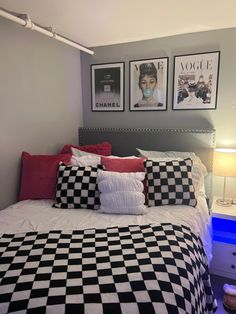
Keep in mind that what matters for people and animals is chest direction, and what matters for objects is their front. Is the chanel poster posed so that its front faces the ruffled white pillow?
yes

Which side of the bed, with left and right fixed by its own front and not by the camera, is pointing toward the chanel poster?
back

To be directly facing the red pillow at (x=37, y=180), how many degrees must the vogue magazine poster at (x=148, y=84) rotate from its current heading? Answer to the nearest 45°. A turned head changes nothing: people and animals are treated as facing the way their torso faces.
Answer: approximately 45° to its right

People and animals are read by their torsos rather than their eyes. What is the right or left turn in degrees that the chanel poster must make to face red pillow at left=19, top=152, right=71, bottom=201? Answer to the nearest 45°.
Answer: approximately 45° to its right

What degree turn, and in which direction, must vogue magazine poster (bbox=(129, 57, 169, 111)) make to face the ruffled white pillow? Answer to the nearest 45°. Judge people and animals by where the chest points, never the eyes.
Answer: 0° — it already faces it

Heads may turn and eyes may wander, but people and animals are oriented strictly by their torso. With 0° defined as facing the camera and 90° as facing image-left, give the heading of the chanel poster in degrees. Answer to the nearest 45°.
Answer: approximately 0°

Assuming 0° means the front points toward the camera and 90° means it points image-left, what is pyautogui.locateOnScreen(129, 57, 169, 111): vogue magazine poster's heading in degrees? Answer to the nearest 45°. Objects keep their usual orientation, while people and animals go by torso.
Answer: approximately 0°

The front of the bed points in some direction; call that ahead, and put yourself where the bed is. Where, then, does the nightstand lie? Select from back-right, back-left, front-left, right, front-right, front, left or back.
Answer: back-left
